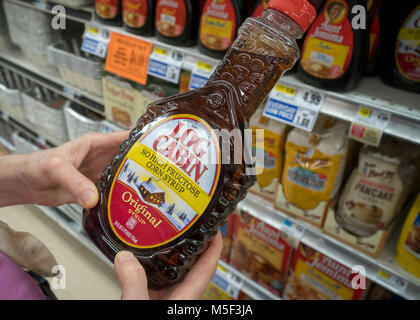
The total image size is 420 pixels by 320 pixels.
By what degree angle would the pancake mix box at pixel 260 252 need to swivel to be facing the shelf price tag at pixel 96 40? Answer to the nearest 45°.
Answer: approximately 90° to its right
